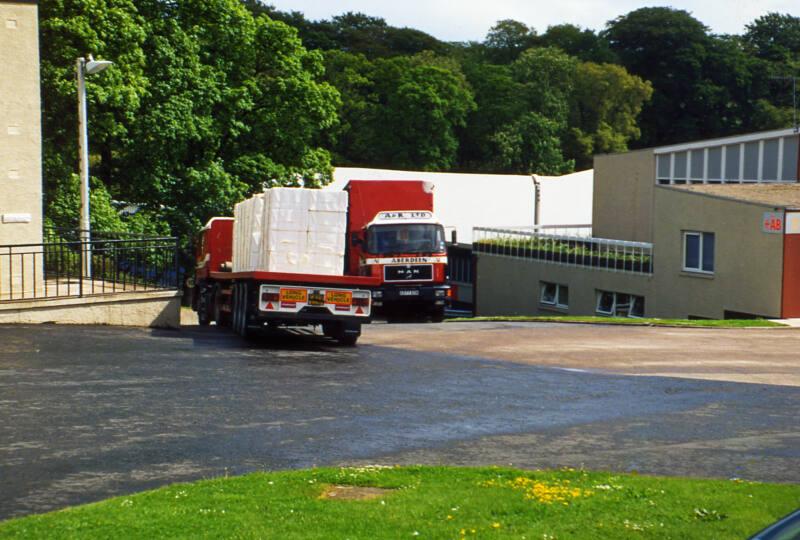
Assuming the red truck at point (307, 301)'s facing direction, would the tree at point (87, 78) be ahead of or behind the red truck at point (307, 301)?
ahead

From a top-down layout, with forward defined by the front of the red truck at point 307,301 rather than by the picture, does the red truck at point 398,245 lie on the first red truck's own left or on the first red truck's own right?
on the first red truck's own right

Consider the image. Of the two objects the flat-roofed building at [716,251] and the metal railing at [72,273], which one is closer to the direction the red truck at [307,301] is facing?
the metal railing

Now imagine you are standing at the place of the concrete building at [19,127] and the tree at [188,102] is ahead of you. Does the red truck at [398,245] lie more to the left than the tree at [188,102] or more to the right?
right

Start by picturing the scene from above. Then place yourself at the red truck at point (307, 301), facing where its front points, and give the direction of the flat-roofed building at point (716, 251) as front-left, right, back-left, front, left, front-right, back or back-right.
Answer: right

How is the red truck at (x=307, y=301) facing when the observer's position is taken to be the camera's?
facing away from the viewer and to the left of the viewer
